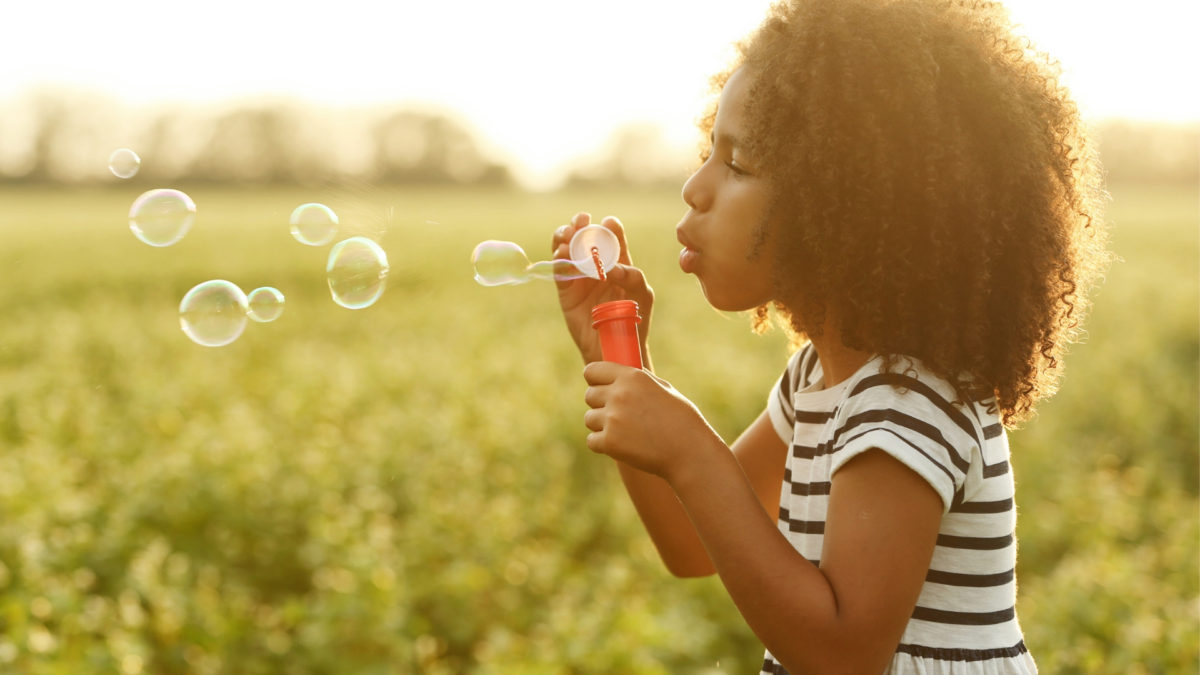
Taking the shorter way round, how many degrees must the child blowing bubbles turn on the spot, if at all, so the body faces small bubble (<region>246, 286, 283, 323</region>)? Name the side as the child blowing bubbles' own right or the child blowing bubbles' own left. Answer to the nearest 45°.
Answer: approximately 45° to the child blowing bubbles' own right

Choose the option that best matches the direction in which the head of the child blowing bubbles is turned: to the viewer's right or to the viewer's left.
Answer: to the viewer's left

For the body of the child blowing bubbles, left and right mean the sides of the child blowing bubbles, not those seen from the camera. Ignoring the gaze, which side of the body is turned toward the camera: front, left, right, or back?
left

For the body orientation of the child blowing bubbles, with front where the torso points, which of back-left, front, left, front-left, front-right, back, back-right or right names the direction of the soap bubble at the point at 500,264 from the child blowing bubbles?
front-right

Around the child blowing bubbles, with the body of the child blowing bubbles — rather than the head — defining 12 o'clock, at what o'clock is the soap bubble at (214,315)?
The soap bubble is roughly at 1 o'clock from the child blowing bubbles.

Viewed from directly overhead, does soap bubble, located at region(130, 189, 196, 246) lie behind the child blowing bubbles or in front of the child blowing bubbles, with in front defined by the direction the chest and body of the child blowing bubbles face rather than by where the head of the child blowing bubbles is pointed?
in front

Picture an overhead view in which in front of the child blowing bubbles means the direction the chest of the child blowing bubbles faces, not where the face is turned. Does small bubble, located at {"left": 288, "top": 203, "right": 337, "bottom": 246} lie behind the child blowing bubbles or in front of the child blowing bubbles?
in front
